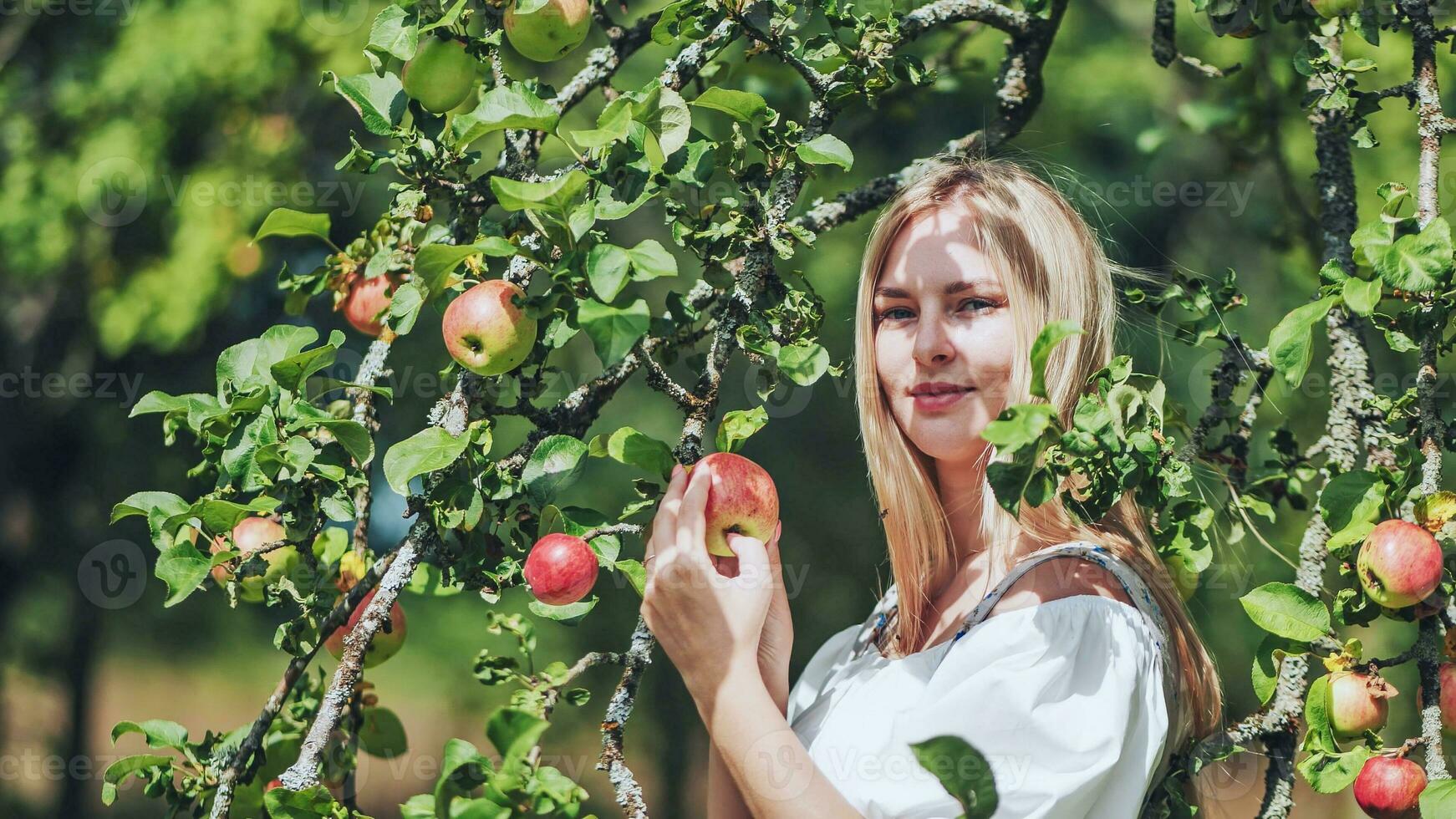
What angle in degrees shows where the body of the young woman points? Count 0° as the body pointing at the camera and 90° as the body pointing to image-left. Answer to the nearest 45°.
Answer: approximately 45°
